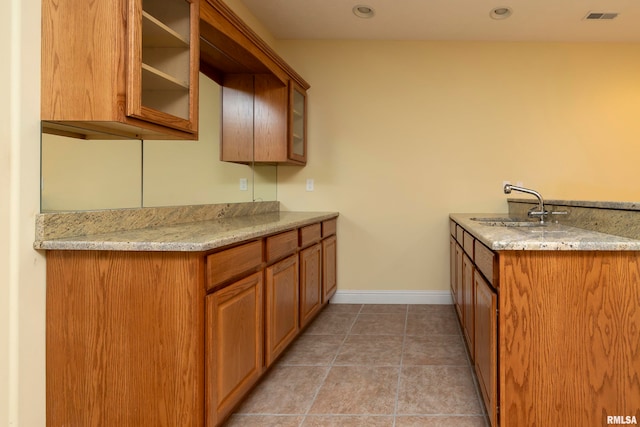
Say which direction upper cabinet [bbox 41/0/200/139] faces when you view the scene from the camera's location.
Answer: facing the viewer and to the right of the viewer

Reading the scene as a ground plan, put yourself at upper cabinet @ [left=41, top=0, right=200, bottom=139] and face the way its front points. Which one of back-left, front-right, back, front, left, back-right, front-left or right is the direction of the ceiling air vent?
front-left

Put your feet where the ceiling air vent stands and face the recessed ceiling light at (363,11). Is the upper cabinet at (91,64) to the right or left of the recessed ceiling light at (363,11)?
left

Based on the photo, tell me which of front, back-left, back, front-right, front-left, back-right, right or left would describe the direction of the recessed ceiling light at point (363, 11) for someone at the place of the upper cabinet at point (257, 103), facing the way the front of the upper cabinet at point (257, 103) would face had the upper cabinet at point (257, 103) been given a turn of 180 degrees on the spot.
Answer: back

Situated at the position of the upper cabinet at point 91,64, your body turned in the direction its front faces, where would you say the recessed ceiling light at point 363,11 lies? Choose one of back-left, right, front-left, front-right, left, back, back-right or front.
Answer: left

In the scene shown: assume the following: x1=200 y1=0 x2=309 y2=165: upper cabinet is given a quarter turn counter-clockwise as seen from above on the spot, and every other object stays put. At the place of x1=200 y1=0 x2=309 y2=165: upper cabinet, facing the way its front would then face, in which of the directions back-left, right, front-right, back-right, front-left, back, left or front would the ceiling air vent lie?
right

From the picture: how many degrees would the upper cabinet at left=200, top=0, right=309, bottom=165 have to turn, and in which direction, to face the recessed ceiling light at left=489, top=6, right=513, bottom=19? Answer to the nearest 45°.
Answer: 0° — it already faces it

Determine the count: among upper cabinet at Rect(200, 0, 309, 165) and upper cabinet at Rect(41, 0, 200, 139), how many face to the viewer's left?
0

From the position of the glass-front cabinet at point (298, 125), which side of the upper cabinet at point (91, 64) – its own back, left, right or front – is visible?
left

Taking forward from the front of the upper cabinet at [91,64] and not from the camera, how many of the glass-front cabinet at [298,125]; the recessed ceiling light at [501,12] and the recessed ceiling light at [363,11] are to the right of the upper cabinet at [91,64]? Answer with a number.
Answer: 0

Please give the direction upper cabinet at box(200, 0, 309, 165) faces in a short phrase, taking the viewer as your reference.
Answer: facing to the right of the viewer
